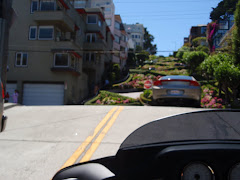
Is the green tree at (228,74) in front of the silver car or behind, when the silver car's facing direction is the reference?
in front

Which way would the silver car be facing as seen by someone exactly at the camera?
facing away from the viewer

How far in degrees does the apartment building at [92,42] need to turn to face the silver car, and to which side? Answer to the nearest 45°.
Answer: approximately 45° to its right

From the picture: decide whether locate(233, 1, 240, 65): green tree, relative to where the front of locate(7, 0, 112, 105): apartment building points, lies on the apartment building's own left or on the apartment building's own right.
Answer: on the apartment building's own left

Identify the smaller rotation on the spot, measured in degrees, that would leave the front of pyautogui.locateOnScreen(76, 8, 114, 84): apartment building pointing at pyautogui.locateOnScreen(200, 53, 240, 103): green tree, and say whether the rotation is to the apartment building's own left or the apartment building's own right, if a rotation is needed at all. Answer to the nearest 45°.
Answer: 0° — it already faces it

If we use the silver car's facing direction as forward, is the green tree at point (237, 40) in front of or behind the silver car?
in front

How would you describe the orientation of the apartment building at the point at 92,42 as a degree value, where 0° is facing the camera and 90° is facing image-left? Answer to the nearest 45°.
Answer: approximately 315°

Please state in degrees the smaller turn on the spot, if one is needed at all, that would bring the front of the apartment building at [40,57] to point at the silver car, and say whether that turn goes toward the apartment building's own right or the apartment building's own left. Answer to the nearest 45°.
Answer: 0° — it already faces it
